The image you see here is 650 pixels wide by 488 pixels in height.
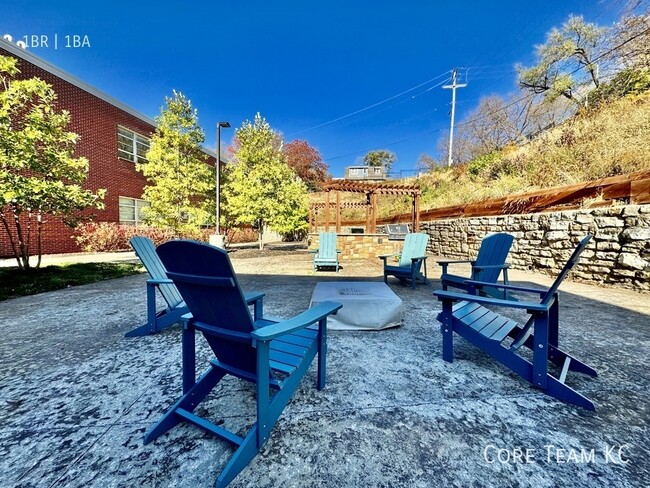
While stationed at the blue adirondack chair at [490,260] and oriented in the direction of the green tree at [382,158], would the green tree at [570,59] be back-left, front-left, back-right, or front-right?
front-right

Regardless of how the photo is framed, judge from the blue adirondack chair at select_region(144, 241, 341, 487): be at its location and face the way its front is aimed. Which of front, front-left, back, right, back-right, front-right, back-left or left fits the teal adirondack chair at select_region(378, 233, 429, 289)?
front

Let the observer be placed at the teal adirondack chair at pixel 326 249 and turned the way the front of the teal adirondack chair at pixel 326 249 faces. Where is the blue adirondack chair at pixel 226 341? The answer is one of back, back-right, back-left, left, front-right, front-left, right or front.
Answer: front

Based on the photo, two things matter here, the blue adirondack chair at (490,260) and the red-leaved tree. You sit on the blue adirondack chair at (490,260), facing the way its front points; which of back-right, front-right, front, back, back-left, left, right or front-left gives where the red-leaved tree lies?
right

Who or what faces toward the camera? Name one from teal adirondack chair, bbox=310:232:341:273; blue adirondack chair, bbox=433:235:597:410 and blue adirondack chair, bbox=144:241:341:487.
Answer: the teal adirondack chair

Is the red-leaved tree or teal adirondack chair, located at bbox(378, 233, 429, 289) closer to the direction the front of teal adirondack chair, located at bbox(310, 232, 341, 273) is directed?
the teal adirondack chair

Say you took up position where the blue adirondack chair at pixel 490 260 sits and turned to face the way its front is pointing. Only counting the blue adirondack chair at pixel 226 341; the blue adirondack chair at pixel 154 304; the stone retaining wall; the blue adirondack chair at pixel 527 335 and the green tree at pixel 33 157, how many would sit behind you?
1

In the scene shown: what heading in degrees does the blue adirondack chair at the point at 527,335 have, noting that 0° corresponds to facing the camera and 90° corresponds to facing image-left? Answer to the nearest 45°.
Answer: approximately 90°

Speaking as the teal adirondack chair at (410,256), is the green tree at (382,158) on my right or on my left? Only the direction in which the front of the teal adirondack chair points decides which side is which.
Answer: on my right

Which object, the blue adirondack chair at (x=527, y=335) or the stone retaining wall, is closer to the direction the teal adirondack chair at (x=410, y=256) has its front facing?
the blue adirondack chair

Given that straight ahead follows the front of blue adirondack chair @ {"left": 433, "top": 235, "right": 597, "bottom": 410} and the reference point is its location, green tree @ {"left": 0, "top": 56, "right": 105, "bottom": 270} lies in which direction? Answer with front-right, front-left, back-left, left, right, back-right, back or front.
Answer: front

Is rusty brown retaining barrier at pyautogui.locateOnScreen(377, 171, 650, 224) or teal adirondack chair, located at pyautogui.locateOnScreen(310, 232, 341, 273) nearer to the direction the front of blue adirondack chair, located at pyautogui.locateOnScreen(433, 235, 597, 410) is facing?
the teal adirondack chair

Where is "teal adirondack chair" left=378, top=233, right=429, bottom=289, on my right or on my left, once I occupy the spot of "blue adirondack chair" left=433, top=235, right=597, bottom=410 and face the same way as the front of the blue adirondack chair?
on my right

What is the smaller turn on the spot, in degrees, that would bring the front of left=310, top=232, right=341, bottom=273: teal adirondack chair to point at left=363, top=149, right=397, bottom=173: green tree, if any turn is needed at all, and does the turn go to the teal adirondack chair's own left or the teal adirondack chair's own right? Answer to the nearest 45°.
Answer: approximately 180°

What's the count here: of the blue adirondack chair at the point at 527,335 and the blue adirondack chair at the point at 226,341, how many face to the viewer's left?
1

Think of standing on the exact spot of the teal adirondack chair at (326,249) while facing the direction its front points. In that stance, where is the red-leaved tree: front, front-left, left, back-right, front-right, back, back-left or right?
back

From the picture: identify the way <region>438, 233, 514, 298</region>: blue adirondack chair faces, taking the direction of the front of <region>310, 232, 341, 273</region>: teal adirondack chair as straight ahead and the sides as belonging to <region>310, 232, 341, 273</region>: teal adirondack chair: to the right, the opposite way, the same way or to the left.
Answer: to the right

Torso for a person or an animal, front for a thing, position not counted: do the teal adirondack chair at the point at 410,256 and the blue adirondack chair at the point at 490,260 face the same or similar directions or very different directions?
same or similar directions

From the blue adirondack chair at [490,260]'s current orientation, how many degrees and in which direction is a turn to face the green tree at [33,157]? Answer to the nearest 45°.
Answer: approximately 45° to its right

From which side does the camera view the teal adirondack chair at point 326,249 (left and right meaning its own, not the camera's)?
front

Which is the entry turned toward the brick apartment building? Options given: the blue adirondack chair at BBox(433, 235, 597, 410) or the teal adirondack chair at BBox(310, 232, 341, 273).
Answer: the blue adirondack chair

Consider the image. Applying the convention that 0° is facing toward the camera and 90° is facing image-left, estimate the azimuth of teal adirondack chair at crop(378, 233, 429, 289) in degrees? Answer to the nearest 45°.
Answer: approximately 45°

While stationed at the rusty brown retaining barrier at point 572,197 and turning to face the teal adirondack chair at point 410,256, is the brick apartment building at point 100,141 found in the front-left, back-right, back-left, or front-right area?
front-right
